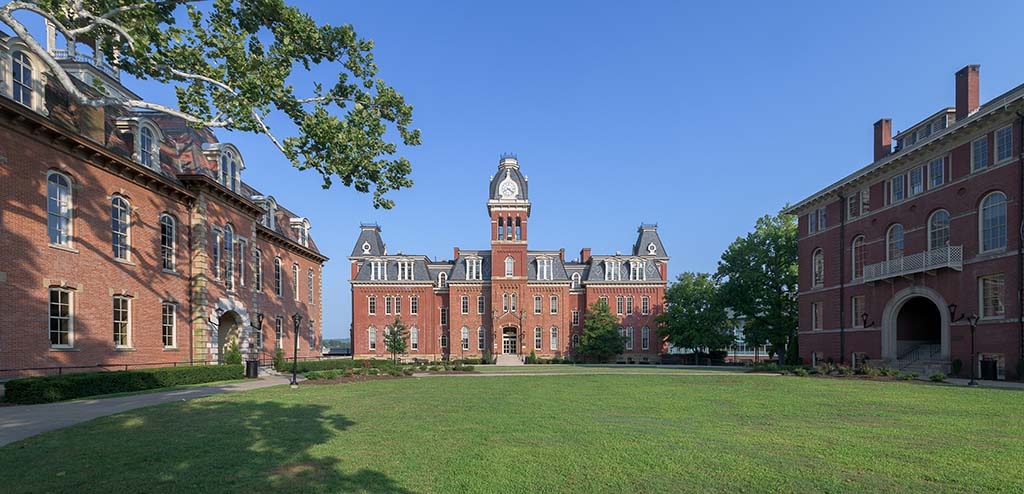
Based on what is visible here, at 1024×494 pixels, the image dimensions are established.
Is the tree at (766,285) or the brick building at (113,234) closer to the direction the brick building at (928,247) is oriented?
the brick building

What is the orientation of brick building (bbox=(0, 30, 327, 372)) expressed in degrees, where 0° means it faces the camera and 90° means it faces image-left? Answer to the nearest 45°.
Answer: approximately 315°

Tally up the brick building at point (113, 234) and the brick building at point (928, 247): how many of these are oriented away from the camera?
0

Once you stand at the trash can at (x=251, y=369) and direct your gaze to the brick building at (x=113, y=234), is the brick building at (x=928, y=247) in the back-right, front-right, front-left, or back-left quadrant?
back-left

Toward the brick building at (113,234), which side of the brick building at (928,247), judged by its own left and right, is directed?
front

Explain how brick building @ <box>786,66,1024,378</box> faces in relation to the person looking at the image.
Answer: facing the viewer and to the left of the viewer
